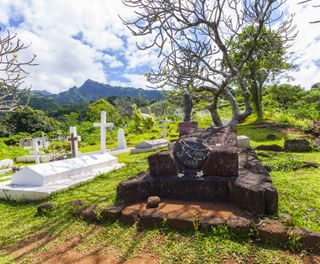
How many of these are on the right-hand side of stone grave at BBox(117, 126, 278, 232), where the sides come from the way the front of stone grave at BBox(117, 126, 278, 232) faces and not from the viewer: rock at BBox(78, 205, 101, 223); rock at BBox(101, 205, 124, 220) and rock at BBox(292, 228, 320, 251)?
2

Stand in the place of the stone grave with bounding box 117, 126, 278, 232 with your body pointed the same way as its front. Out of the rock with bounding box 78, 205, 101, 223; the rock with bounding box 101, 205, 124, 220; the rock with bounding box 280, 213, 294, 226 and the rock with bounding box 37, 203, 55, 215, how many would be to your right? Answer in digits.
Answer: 3

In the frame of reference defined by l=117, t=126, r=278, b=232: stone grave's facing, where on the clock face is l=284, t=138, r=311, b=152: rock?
The rock is roughly at 7 o'clock from the stone grave.

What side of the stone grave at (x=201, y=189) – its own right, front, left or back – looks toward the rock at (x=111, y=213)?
right

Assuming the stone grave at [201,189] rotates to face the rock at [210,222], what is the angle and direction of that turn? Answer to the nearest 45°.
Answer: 0° — it already faces it

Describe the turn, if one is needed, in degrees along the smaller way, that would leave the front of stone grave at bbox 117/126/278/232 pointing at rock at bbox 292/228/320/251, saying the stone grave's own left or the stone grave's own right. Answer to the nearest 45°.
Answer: approximately 45° to the stone grave's own left

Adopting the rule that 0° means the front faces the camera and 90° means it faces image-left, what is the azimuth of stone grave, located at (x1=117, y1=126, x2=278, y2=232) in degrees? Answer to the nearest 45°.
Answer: approximately 0°

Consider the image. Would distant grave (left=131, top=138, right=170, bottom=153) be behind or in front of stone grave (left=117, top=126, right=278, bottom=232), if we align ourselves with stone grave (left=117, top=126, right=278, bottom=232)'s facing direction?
behind

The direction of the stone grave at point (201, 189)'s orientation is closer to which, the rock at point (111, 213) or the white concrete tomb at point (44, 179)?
the rock

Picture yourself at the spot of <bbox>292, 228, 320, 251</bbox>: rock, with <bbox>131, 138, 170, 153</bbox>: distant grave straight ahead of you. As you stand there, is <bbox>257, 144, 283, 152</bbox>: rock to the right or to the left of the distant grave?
right

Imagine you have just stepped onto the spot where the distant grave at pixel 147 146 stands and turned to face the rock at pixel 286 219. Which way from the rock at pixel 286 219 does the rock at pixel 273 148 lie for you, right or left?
left

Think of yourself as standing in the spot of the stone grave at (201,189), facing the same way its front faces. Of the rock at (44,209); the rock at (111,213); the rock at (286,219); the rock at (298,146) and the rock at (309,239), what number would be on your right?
2

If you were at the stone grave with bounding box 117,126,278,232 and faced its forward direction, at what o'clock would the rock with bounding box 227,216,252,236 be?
The rock is roughly at 11 o'clock from the stone grave.

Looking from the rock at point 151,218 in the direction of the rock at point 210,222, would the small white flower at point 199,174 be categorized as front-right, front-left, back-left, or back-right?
front-left

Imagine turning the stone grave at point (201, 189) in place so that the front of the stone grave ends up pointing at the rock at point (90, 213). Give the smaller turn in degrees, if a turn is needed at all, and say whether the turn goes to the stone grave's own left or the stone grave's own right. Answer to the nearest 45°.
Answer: approximately 90° to the stone grave's own right

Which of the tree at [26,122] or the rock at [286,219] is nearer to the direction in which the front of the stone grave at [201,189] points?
the rock

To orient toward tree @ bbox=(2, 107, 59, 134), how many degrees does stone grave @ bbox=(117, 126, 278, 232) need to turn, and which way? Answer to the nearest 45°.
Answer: approximately 135° to its right

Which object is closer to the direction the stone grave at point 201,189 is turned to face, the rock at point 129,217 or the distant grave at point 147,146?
the rock

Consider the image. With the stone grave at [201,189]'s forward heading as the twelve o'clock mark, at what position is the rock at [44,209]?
The rock is roughly at 3 o'clock from the stone grave.

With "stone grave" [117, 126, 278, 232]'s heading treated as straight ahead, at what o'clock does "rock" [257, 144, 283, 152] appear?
The rock is roughly at 7 o'clock from the stone grave.
